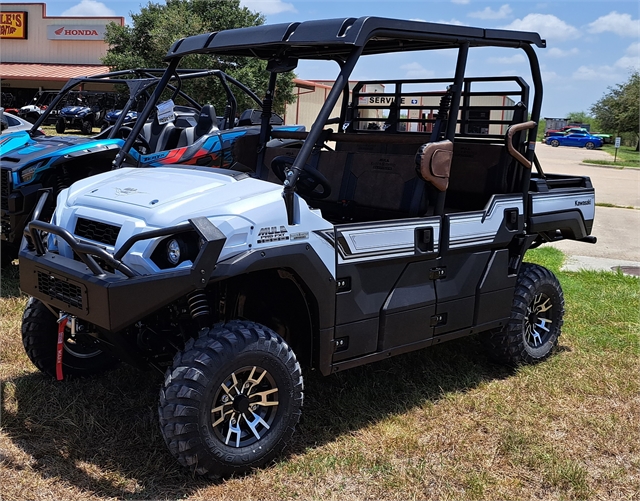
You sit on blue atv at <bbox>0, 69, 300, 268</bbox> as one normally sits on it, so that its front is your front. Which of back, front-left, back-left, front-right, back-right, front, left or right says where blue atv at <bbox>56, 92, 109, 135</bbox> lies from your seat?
back-right

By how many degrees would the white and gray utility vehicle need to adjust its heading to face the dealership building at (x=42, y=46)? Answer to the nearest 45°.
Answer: approximately 135° to its right

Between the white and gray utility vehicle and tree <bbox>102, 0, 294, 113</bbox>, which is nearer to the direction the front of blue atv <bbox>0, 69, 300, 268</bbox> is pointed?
the white and gray utility vehicle

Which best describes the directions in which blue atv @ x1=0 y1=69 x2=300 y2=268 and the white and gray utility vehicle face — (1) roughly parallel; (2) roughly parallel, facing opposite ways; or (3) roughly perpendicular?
roughly parallel

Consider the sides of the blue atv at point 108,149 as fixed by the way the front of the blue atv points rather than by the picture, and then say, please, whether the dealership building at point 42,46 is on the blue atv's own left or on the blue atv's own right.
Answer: on the blue atv's own right

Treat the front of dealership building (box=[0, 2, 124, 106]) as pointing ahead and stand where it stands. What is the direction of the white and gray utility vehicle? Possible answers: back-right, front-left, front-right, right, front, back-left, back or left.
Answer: front

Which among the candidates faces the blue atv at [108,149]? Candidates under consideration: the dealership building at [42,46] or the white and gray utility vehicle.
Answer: the dealership building

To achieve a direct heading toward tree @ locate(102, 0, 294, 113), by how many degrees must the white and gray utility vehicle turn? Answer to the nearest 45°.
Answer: approximately 135° to its right

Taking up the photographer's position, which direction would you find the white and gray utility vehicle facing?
facing the viewer and to the left of the viewer

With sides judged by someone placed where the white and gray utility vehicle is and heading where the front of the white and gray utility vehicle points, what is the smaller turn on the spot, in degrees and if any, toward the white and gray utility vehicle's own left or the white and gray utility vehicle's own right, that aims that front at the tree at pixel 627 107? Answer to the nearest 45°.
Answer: approximately 180°

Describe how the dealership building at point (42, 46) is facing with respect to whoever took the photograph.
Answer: facing the viewer

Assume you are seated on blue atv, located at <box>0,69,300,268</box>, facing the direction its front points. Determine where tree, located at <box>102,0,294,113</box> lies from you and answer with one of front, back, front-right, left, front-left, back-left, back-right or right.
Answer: back-right

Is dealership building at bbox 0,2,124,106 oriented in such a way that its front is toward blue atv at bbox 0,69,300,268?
yes

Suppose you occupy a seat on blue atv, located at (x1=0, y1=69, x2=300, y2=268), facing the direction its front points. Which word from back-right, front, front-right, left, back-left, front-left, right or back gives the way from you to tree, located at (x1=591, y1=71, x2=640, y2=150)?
back
